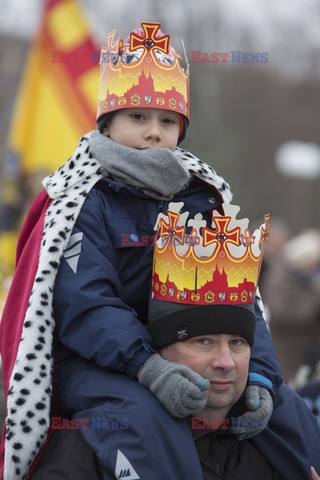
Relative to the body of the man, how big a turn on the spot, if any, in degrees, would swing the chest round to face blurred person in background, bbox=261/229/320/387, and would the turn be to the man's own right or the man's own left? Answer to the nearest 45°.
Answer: approximately 135° to the man's own left

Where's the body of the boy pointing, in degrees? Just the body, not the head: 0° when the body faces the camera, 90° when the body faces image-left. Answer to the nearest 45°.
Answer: approximately 315°

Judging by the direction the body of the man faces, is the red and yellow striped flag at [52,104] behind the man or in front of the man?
behind

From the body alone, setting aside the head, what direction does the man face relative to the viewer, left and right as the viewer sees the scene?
facing the viewer and to the right of the viewer
